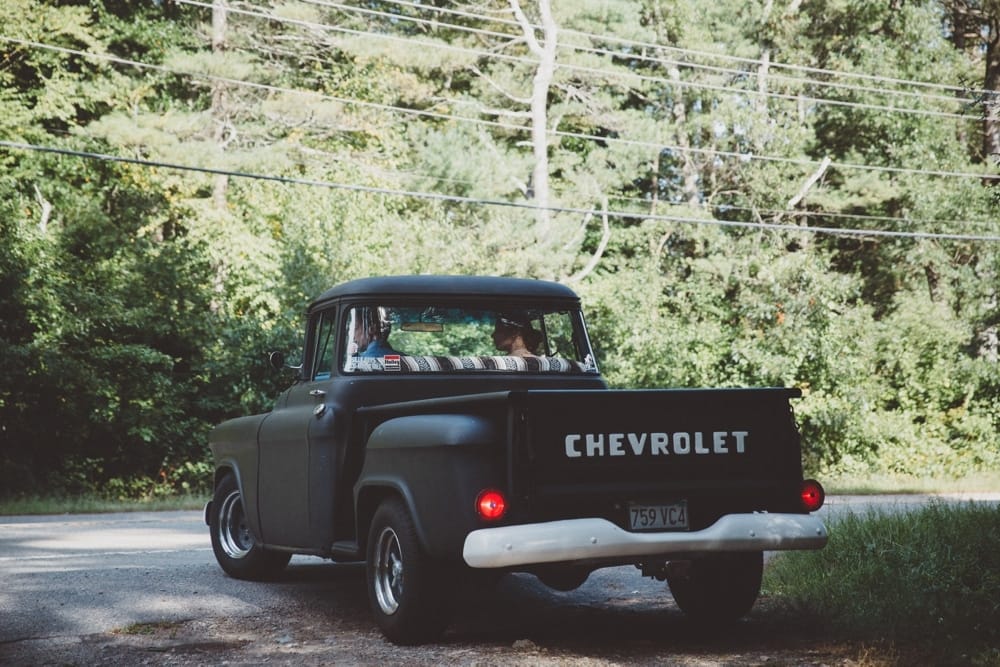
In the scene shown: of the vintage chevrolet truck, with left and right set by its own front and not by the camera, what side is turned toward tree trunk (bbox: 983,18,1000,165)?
right

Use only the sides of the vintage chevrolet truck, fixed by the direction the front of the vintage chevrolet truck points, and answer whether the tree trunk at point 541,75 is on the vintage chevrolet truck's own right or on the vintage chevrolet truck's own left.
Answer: on the vintage chevrolet truck's own right

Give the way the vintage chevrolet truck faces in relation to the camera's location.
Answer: facing away from the viewer and to the left of the viewer

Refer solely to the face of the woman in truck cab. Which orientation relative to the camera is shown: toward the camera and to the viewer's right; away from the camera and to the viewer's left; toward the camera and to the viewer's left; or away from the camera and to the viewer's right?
away from the camera and to the viewer's left
